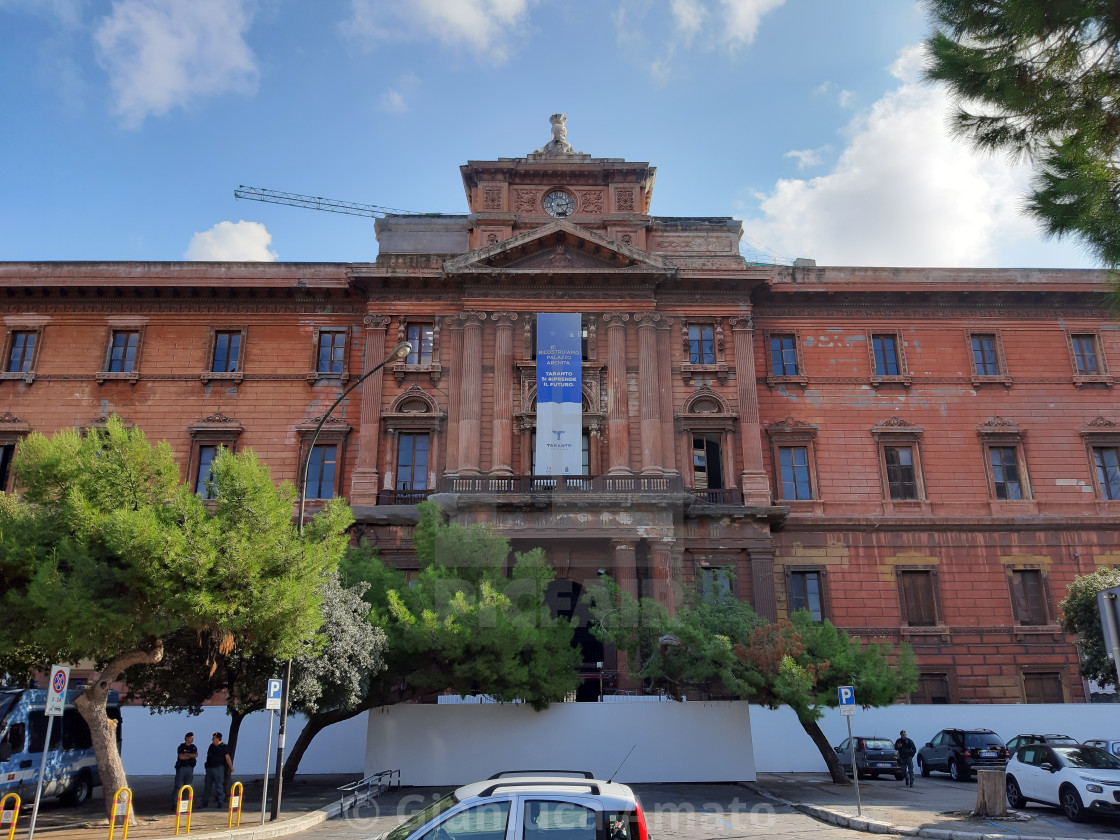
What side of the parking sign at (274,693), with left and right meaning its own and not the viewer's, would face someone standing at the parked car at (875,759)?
left

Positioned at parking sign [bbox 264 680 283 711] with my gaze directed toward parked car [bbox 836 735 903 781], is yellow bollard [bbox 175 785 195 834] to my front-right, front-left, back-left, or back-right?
back-right

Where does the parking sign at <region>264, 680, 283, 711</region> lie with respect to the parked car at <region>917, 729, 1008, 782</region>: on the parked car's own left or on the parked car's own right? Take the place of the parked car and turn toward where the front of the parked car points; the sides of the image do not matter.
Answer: on the parked car's own left

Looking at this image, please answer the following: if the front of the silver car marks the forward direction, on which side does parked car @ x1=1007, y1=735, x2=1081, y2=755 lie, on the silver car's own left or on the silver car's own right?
on the silver car's own right
